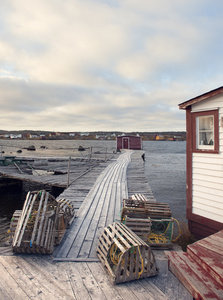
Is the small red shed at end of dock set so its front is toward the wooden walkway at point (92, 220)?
yes

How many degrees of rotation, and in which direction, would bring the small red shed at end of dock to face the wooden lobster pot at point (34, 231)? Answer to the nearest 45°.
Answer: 0° — it already faces it

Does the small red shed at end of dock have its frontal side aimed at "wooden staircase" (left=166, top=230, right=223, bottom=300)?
yes

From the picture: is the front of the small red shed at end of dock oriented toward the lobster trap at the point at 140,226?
yes

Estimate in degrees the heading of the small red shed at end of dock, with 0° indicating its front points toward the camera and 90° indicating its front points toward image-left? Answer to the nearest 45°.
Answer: approximately 0°

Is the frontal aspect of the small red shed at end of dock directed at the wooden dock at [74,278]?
yes

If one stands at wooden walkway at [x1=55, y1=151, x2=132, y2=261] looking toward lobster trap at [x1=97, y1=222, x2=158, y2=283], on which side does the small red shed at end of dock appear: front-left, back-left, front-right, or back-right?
back-left

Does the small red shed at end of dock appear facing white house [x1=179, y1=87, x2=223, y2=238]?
yes

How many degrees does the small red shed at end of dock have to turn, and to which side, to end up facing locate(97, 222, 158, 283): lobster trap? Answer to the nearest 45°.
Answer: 0° — it already faces it
